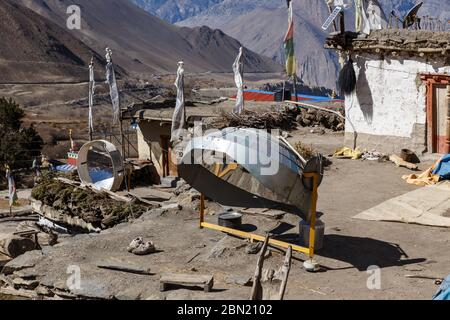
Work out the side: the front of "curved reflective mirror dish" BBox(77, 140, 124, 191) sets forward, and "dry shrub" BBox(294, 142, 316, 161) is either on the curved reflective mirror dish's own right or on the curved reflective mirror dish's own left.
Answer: on the curved reflective mirror dish's own left

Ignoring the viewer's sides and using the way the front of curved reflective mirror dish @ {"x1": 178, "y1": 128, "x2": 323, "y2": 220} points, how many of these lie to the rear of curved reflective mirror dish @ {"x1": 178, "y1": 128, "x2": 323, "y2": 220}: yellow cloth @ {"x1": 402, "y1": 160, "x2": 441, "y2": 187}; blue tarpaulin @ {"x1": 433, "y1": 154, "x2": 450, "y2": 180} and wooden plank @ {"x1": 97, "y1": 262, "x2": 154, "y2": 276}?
2

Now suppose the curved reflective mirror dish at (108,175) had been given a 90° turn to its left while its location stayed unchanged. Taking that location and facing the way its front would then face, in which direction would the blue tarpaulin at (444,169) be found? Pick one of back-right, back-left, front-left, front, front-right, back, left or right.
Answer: front

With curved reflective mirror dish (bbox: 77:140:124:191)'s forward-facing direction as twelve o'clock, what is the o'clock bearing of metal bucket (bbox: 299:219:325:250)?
The metal bucket is roughly at 10 o'clock from the curved reflective mirror dish.

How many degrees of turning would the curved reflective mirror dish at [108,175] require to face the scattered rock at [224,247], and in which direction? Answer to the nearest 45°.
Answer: approximately 45° to its left

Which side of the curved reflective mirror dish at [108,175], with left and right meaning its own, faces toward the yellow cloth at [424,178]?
left

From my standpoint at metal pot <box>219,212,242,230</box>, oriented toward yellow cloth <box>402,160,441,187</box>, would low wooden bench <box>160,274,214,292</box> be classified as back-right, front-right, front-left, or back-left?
back-right
